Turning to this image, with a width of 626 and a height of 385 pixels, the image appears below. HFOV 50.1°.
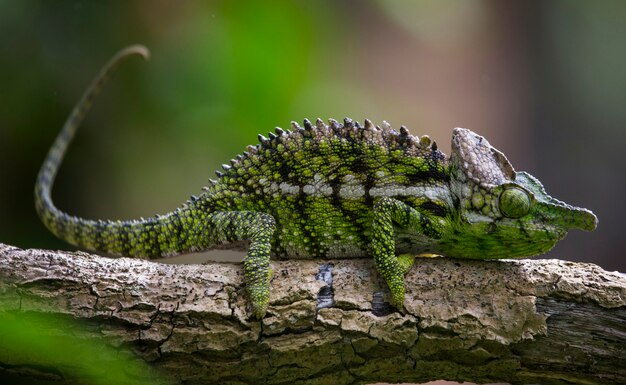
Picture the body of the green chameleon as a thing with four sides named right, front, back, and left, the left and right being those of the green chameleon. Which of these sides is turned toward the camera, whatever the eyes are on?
right
